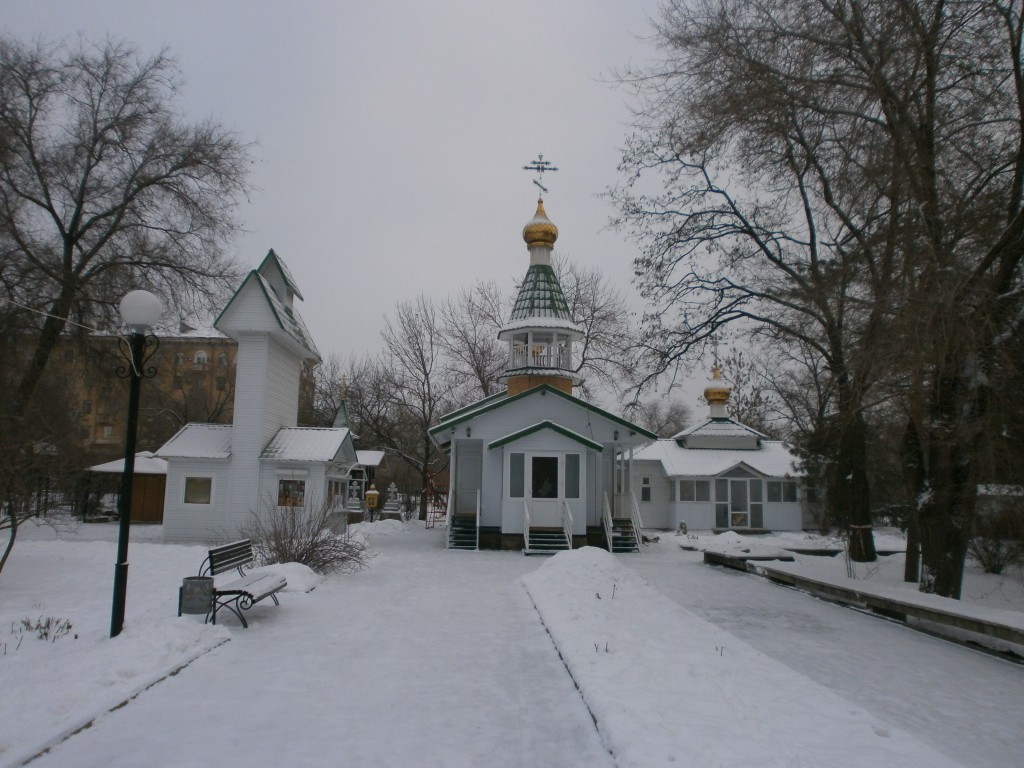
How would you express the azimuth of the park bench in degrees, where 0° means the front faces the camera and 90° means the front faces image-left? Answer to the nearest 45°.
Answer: approximately 315°

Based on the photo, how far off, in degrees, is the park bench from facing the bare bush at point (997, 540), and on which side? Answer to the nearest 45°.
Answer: approximately 45° to its left

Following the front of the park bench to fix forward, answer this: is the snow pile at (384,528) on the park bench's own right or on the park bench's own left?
on the park bench's own left
